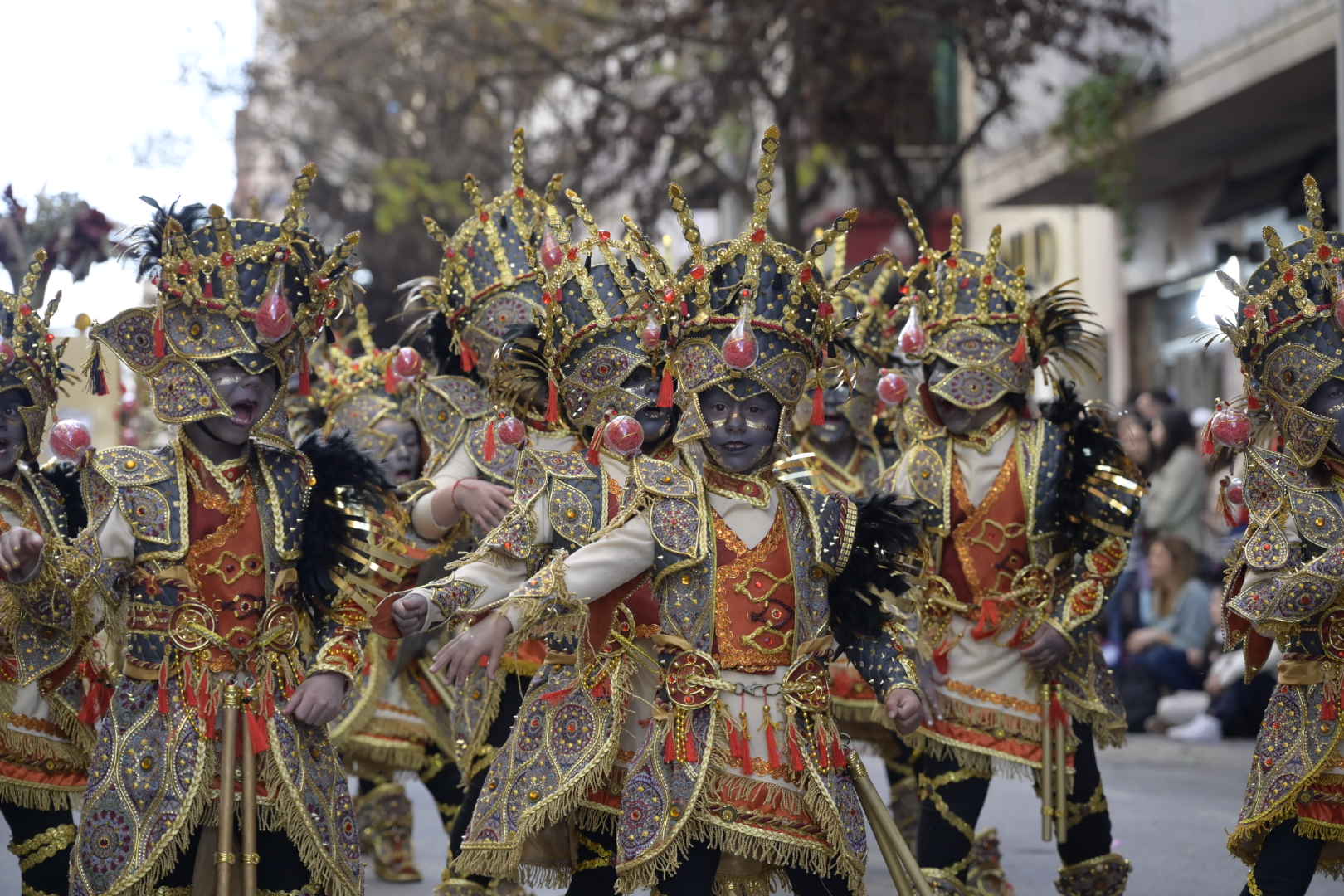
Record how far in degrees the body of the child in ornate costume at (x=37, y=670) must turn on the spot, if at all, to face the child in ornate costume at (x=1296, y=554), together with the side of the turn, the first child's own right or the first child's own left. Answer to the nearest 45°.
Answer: approximately 90° to the first child's own left

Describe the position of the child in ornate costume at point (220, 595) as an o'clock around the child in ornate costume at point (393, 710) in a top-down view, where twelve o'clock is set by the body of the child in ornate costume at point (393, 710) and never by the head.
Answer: the child in ornate costume at point (220, 595) is roughly at 2 o'clock from the child in ornate costume at point (393, 710).

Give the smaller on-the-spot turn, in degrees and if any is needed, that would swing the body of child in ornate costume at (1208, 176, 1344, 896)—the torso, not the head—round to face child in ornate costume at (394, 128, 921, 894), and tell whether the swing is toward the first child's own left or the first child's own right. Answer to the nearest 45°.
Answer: approximately 90° to the first child's own right

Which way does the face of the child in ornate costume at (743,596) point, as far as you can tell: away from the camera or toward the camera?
toward the camera

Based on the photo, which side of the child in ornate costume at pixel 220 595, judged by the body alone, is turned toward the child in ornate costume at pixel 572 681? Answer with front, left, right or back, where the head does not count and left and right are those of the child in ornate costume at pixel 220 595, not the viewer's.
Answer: left

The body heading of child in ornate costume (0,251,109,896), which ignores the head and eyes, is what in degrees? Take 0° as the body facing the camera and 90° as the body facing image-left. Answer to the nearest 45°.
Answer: approximately 45°

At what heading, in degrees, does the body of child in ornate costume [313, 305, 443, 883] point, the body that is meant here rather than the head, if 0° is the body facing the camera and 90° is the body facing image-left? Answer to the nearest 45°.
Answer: approximately 315°

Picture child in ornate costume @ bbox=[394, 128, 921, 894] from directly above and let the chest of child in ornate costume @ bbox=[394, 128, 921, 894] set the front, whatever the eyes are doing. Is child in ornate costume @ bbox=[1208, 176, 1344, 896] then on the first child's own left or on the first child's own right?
on the first child's own left

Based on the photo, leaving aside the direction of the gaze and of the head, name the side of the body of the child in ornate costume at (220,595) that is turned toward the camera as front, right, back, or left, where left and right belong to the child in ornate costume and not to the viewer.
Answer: front
